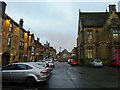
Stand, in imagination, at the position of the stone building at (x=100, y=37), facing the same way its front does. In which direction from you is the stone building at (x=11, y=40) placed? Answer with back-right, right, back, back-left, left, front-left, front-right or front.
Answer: front-right

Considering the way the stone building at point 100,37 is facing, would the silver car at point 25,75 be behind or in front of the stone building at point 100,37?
in front
